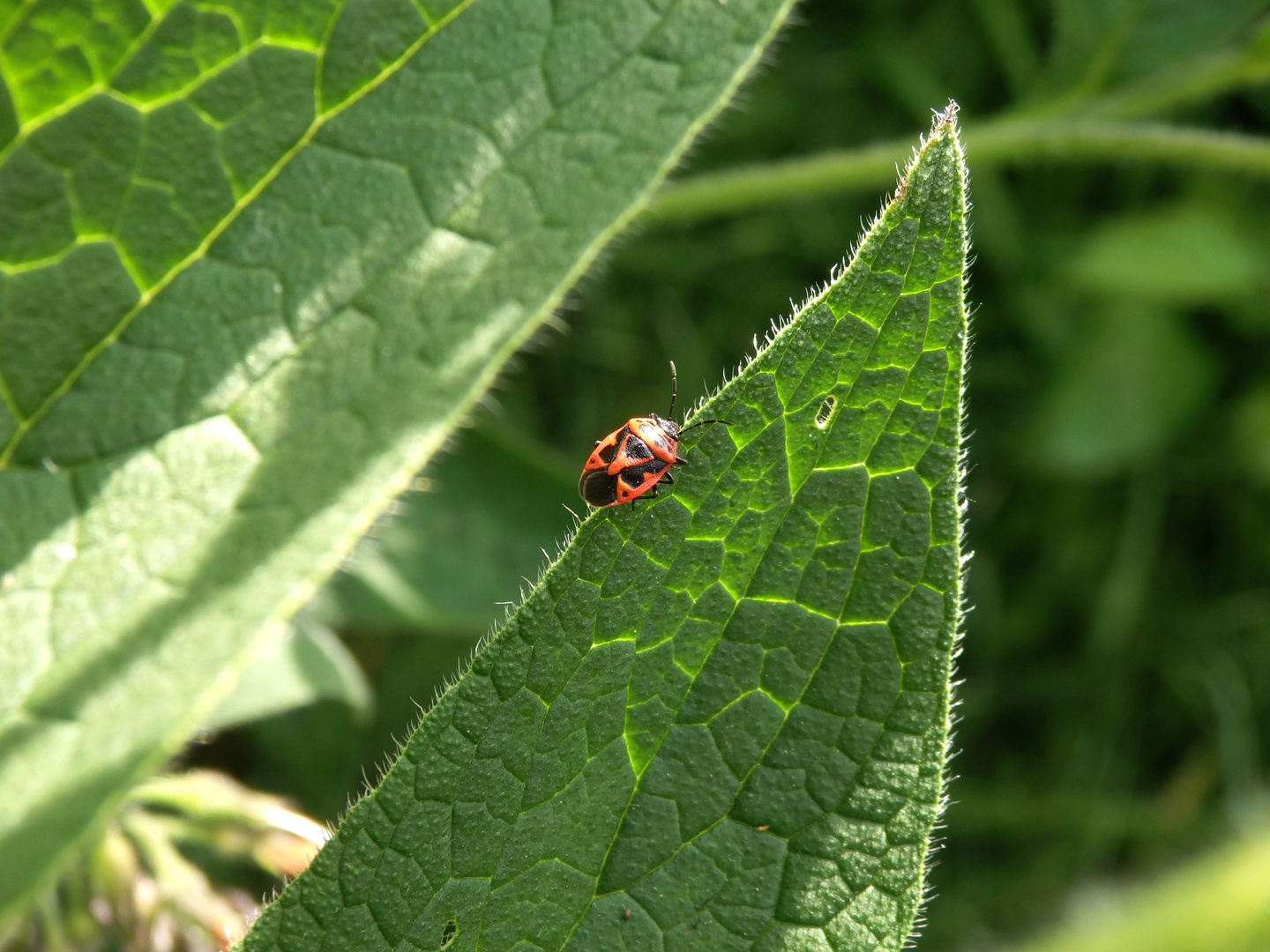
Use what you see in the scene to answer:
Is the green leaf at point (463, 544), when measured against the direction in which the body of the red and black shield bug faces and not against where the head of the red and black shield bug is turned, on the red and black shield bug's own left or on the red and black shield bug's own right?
on the red and black shield bug's own left

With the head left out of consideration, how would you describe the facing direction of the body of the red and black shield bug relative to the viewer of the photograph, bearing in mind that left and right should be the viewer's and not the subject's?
facing away from the viewer and to the right of the viewer
